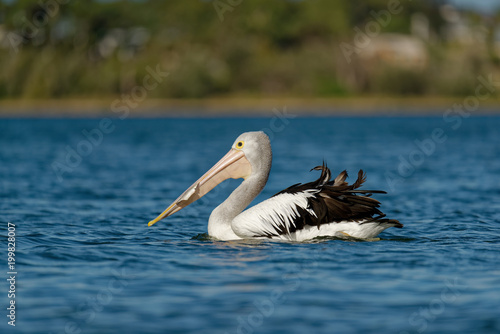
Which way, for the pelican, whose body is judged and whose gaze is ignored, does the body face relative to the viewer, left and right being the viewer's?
facing to the left of the viewer
